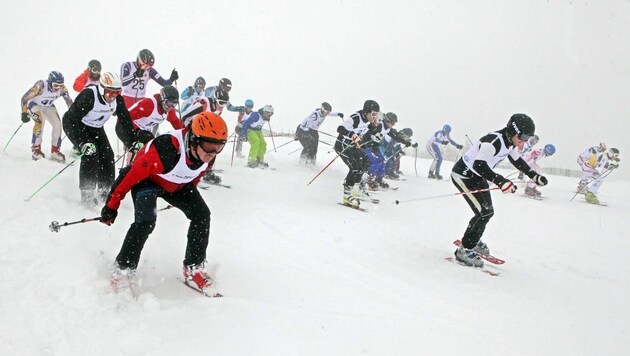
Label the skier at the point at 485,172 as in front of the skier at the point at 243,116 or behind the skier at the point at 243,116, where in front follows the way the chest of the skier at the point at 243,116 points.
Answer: in front

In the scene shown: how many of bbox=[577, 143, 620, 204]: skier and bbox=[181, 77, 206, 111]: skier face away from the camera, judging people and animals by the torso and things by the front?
0

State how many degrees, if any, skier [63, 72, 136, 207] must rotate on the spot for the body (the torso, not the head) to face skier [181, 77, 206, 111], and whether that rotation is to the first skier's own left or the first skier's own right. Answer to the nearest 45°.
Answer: approximately 135° to the first skier's own left
